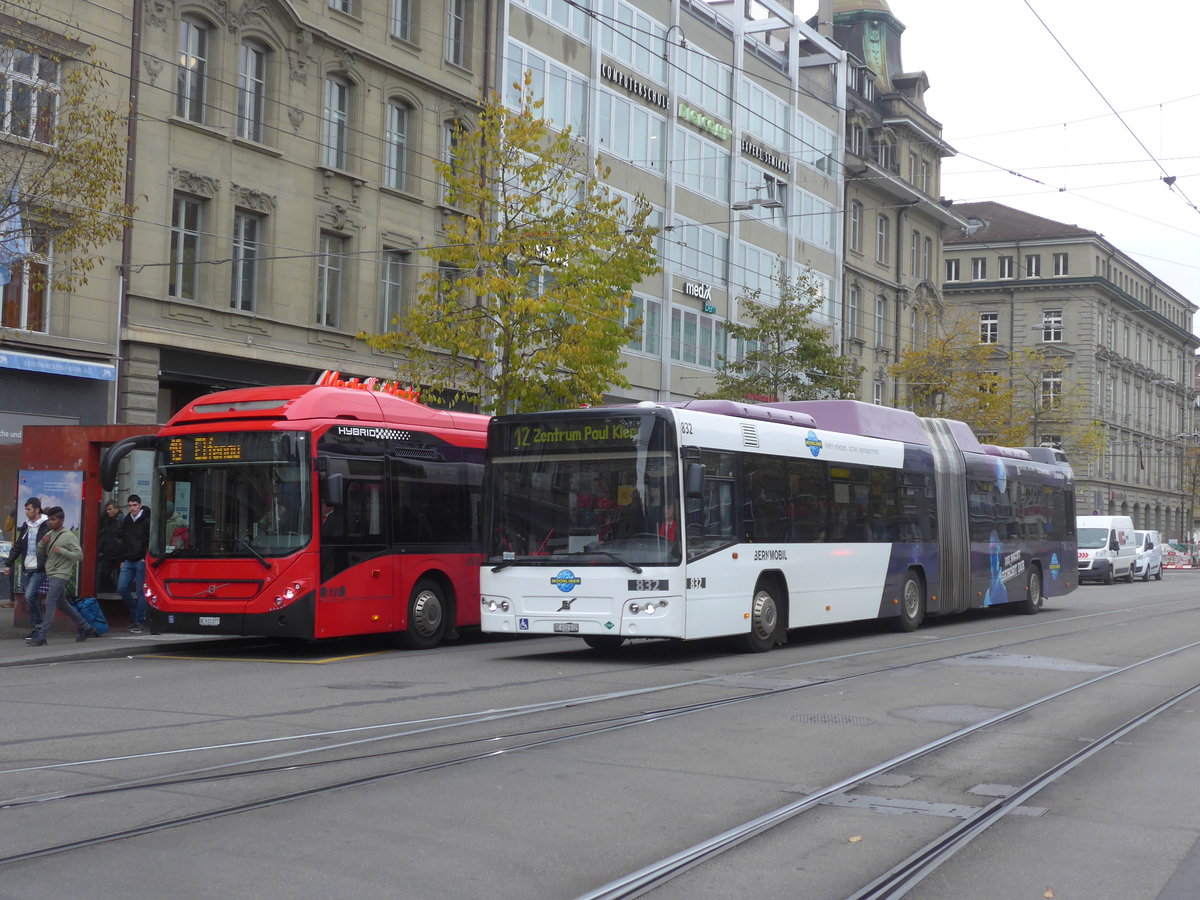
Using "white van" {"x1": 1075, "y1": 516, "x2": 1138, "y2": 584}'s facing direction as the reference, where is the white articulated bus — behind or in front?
in front

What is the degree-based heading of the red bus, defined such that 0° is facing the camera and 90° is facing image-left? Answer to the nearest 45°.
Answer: approximately 45°

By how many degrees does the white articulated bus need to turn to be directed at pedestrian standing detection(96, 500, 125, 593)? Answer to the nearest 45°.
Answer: approximately 45° to its right

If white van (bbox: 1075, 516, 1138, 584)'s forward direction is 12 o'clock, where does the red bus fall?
The red bus is roughly at 11 o'clock from the white van.

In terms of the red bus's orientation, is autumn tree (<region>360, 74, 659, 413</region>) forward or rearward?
rearward

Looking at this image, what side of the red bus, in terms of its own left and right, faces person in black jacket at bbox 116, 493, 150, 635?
front

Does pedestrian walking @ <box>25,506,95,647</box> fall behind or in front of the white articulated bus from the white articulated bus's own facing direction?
in front

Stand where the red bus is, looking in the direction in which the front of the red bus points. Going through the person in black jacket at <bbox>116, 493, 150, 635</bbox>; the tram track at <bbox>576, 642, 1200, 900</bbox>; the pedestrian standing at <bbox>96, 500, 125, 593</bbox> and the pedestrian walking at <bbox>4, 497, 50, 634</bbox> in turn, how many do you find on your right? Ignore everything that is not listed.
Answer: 3

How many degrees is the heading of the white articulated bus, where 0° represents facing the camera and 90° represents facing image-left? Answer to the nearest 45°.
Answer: approximately 45°

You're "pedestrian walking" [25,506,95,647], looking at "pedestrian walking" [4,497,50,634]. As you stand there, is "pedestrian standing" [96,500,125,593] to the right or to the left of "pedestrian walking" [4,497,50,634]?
right

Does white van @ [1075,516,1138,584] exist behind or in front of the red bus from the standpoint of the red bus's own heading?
behind
